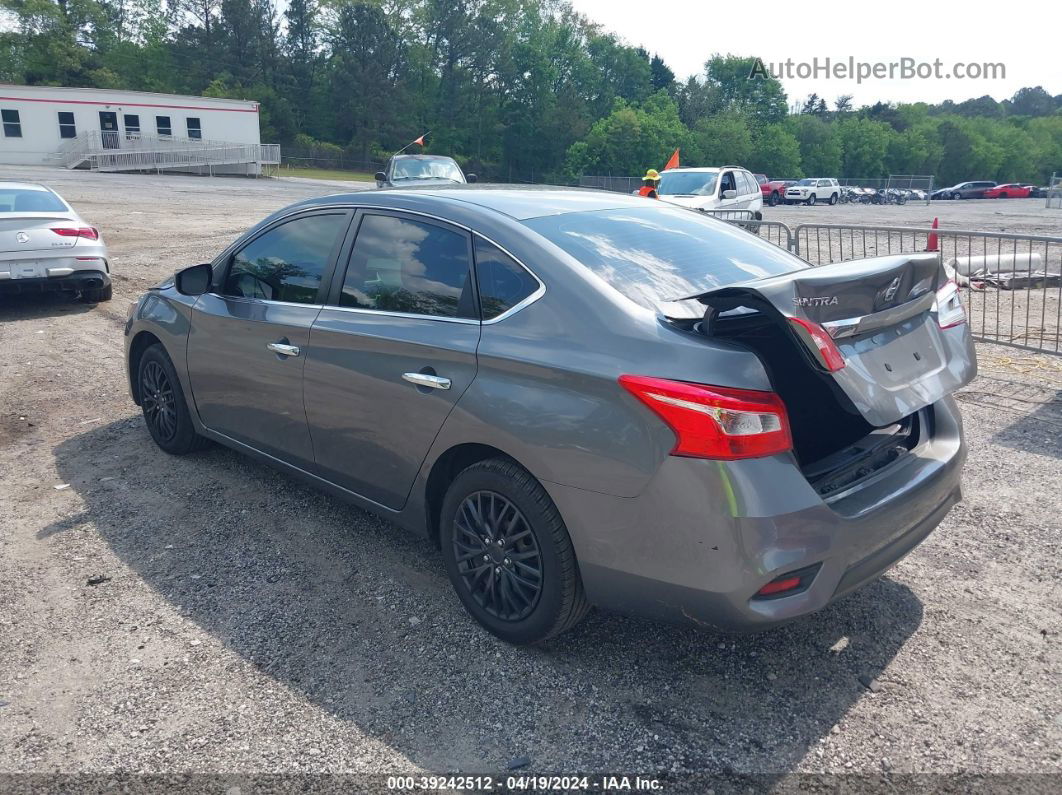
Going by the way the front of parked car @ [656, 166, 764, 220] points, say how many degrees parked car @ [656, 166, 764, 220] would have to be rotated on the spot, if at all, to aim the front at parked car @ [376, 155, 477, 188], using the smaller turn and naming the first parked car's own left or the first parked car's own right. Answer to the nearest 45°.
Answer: approximately 45° to the first parked car's own right

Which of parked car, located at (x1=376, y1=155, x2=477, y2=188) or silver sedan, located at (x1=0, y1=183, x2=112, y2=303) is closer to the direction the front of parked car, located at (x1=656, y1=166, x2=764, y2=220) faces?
the silver sedan

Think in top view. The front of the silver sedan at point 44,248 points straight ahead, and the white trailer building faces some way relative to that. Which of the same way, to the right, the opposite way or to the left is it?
the opposite way

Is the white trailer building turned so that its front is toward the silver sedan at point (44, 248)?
yes

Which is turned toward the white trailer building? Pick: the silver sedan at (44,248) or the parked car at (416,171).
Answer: the silver sedan

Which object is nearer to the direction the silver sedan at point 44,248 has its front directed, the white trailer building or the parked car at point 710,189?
the white trailer building

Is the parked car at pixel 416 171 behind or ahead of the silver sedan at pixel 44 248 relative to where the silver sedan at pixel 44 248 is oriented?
ahead

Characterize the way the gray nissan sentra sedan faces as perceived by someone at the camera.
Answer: facing away from the viewer and to the left of the viewer

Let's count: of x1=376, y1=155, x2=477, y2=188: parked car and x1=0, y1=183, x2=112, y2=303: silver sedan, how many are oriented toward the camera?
1

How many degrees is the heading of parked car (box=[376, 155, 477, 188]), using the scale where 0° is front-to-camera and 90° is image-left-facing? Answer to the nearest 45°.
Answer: approximately 0°

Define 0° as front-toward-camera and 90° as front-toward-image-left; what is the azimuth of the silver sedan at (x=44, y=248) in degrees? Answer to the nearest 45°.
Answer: approximately 180°

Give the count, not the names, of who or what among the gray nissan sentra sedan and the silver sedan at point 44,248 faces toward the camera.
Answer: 0
